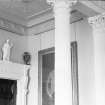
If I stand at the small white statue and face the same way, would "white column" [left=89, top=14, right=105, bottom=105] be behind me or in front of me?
in front

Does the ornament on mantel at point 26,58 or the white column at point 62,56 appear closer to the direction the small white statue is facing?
the white column

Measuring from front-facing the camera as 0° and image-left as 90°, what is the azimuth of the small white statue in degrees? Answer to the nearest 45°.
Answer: approximately 315°

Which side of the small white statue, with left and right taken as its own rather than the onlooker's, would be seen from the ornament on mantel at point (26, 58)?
left
